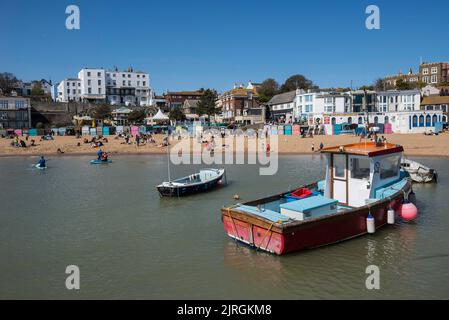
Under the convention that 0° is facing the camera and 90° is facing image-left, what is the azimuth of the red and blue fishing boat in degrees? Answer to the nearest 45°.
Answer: approximately 225°

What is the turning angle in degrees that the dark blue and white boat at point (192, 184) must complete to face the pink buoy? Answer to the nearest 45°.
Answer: approximately 90° to its right

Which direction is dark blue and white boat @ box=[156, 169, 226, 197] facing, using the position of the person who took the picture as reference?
facing away from the viewer and to the right of the viewer

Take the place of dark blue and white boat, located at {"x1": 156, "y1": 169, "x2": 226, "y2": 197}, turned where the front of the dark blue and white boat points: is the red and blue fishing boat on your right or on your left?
on your right

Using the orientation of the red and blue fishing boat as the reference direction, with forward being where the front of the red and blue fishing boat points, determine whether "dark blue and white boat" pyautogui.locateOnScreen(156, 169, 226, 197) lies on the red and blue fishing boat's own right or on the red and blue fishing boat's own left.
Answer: on the red and blue fishing boat's own left
